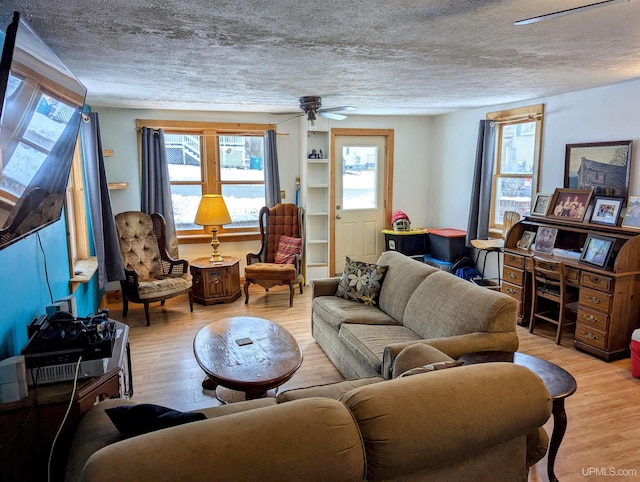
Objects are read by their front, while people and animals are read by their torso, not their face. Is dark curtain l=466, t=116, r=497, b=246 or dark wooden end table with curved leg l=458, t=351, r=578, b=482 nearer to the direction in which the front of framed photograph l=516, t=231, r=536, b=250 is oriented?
the dark wooden end table with curved leg

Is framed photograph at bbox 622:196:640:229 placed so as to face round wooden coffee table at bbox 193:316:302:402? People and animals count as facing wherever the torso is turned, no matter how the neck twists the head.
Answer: yes

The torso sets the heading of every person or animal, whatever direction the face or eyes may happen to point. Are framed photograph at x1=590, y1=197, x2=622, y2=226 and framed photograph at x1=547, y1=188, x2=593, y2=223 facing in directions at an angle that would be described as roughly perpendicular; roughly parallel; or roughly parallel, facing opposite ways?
roughly parallel

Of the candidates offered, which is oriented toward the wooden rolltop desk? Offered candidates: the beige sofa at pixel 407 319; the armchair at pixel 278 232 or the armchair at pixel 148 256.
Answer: the armchair at pixel 148 256

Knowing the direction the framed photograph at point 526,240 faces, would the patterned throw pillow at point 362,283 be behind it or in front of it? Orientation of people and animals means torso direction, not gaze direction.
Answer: in front

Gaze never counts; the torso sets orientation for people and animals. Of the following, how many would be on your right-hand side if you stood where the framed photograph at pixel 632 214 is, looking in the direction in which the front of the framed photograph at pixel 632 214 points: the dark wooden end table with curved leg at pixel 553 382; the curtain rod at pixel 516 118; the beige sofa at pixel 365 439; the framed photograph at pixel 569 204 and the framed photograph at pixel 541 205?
3

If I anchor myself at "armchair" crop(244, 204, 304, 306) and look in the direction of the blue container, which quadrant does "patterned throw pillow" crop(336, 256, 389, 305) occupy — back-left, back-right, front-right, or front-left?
front-right

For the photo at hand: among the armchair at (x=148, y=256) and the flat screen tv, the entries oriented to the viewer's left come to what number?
0

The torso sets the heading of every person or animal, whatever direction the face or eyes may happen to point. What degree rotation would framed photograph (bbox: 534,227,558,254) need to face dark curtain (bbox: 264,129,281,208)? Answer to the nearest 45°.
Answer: approximately 45° to its right

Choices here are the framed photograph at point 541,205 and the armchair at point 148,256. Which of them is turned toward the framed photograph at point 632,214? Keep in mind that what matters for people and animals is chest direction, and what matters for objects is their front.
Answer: the armchair

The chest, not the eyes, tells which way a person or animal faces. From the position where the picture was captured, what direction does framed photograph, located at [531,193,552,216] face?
facing the viewer and to the left of the viewer

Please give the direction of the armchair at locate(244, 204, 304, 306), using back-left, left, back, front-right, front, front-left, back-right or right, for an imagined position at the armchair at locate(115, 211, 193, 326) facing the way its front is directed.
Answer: front-left

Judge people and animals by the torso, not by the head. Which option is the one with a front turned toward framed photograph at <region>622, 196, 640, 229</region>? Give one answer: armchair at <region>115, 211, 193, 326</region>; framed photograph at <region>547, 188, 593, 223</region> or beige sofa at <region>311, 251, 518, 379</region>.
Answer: the armchair

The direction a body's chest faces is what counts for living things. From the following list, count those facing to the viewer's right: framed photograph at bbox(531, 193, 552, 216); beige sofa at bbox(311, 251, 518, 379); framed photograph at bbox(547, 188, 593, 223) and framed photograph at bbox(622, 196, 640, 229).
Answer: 0

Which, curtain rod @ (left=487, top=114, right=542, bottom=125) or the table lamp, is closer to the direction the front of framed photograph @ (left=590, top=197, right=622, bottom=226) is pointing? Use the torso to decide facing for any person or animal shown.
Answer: the table lamp

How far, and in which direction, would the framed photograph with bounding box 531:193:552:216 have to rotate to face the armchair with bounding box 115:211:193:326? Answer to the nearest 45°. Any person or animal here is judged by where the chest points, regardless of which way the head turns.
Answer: approximately 45° to its right
